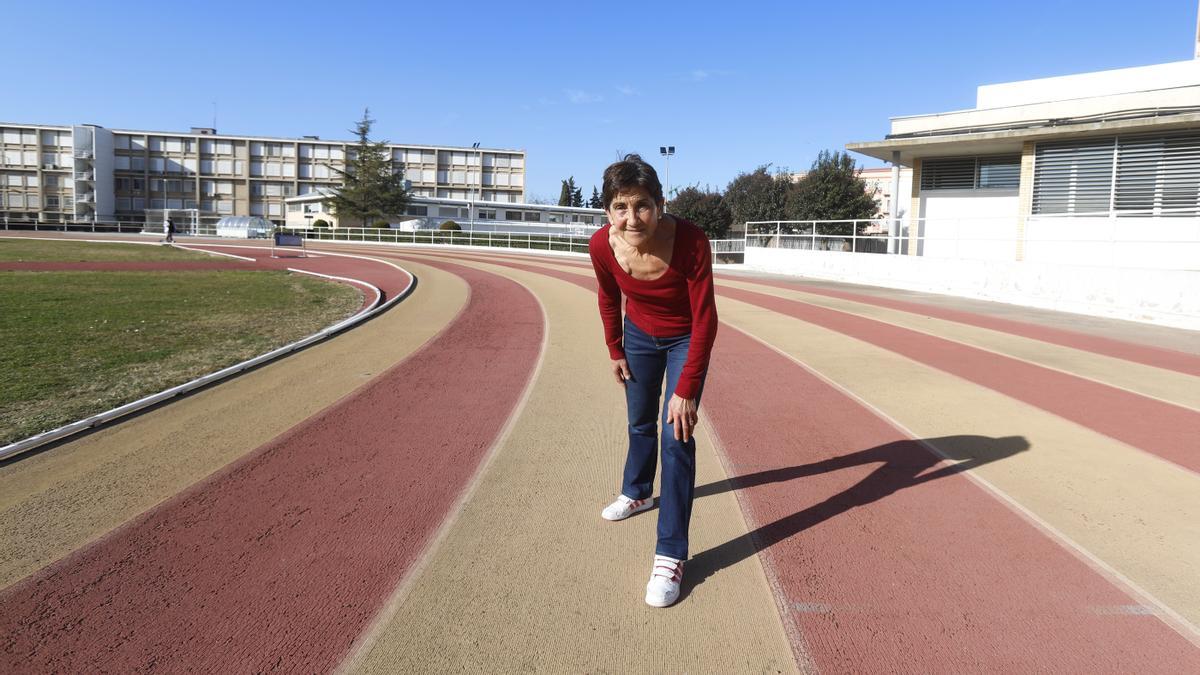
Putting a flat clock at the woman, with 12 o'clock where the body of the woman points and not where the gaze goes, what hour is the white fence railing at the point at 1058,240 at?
The white fence railing is roughly at 7 o'clock from the woman.

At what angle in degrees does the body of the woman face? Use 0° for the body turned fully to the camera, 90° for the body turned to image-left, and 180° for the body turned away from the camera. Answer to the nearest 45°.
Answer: approximately 0°
